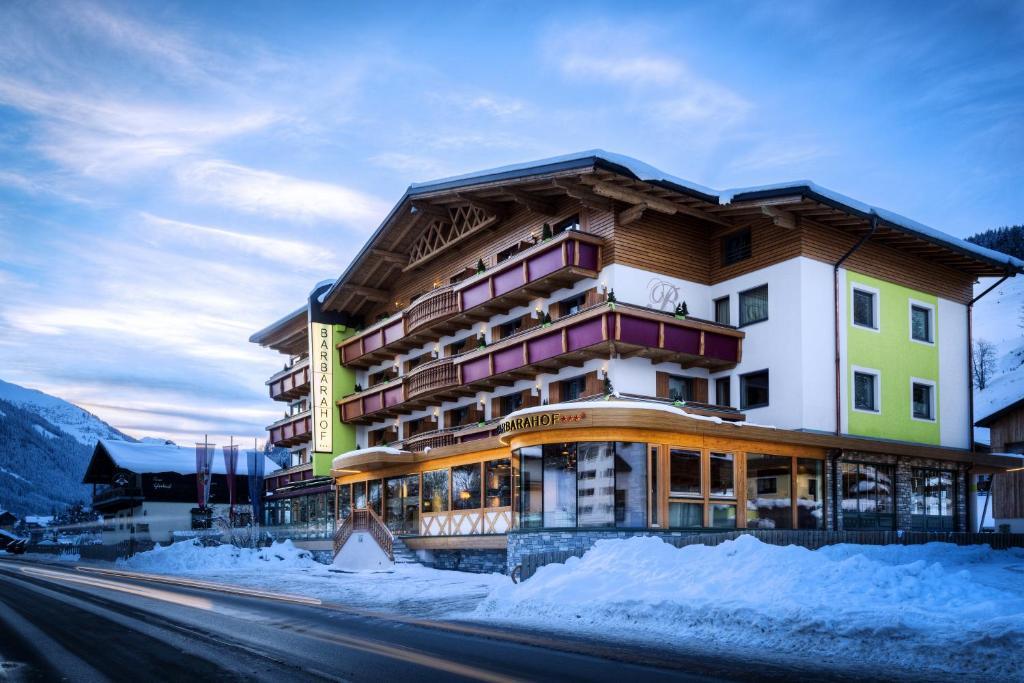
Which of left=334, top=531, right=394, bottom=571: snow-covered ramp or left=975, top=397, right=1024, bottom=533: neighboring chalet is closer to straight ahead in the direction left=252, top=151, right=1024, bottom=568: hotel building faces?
the snow-covered ramp

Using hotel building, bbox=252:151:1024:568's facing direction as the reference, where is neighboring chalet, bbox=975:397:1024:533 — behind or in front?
behind

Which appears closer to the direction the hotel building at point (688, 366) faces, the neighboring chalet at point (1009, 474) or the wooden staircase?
the wooden staircase

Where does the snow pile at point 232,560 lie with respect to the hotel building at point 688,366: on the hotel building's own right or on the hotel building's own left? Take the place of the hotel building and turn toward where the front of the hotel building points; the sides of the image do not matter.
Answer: on the hotel building's own right

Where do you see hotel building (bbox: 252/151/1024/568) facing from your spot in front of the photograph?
facing the viewer and to the left of the viewer

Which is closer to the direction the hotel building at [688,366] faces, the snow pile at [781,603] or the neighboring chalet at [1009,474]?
the snow pile
